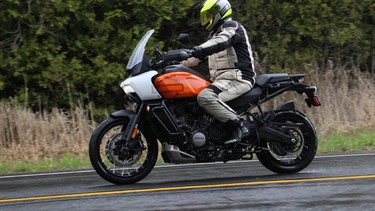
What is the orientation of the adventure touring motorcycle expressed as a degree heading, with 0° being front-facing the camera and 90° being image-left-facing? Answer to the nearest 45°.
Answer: approximately 90°

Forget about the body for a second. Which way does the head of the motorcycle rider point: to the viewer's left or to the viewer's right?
to the viewer's left

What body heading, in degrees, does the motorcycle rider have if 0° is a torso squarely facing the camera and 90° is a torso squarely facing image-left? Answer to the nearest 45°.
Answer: approximately 90°
